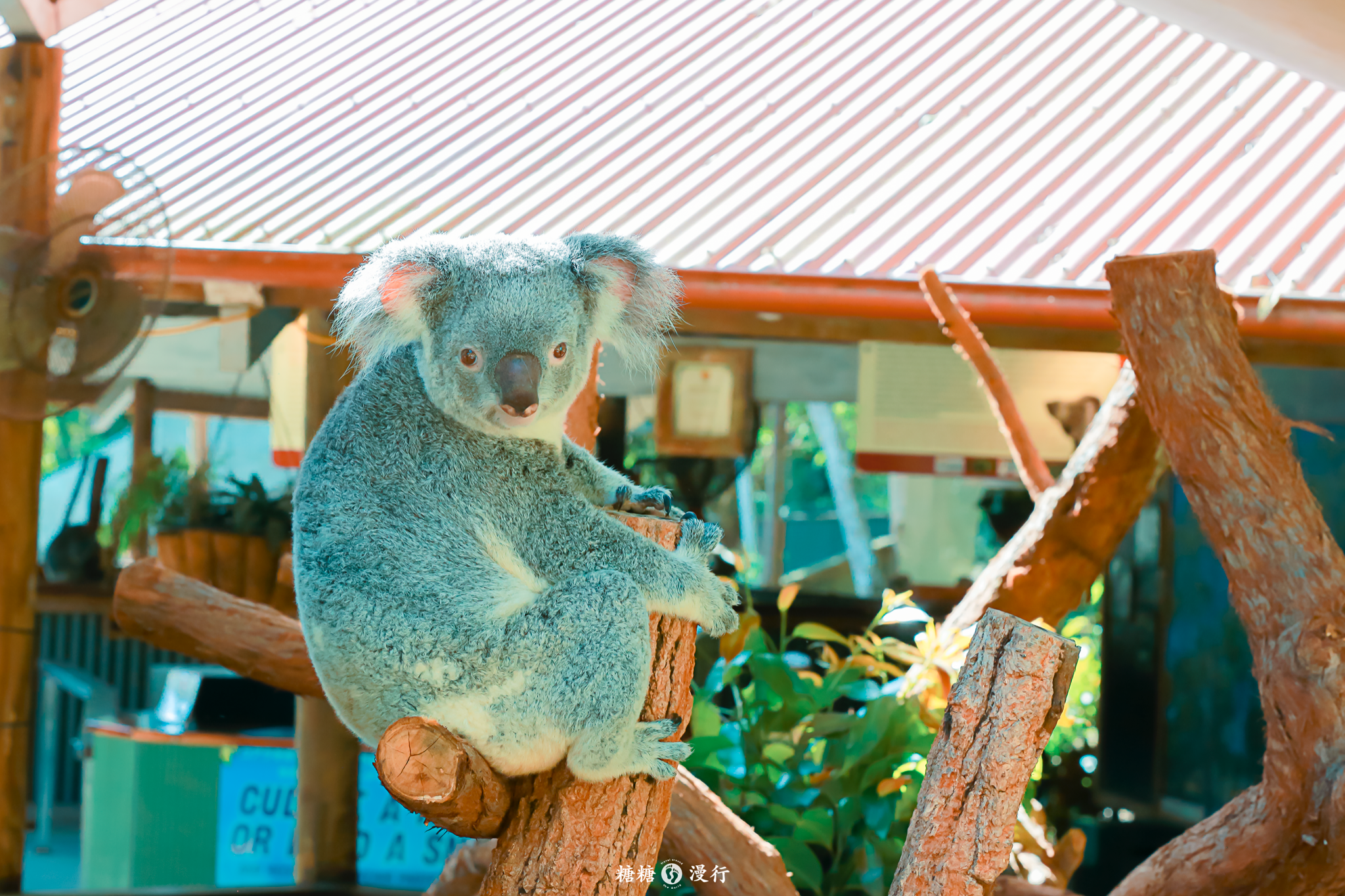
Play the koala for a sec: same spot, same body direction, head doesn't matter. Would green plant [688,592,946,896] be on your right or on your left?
on your left

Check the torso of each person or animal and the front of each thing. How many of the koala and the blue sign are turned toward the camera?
1

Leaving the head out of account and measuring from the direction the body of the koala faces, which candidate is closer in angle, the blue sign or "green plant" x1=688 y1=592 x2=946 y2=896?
the green plant

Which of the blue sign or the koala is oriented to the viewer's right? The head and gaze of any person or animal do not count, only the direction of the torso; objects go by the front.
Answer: the koala

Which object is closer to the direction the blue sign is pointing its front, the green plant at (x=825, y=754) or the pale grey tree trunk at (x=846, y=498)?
the green plant

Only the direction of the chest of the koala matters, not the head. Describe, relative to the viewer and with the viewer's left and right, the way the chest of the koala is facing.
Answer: facing to the right of the viewer

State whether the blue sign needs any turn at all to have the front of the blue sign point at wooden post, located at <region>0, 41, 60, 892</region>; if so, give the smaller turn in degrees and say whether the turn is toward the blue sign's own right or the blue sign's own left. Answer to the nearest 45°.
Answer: approximately 45° to the blue sign's own right

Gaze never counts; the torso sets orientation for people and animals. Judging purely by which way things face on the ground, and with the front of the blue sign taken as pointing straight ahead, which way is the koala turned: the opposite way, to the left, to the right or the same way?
to the left

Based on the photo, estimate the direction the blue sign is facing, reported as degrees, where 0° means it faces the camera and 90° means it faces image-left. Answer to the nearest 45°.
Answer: approximately 0°
